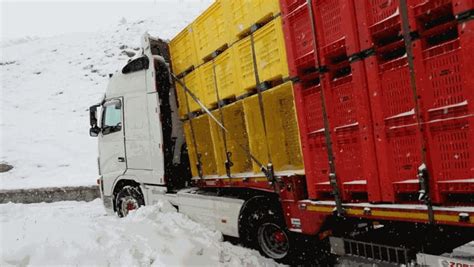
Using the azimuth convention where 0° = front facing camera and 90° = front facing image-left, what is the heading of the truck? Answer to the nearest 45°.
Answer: approximately 135°
